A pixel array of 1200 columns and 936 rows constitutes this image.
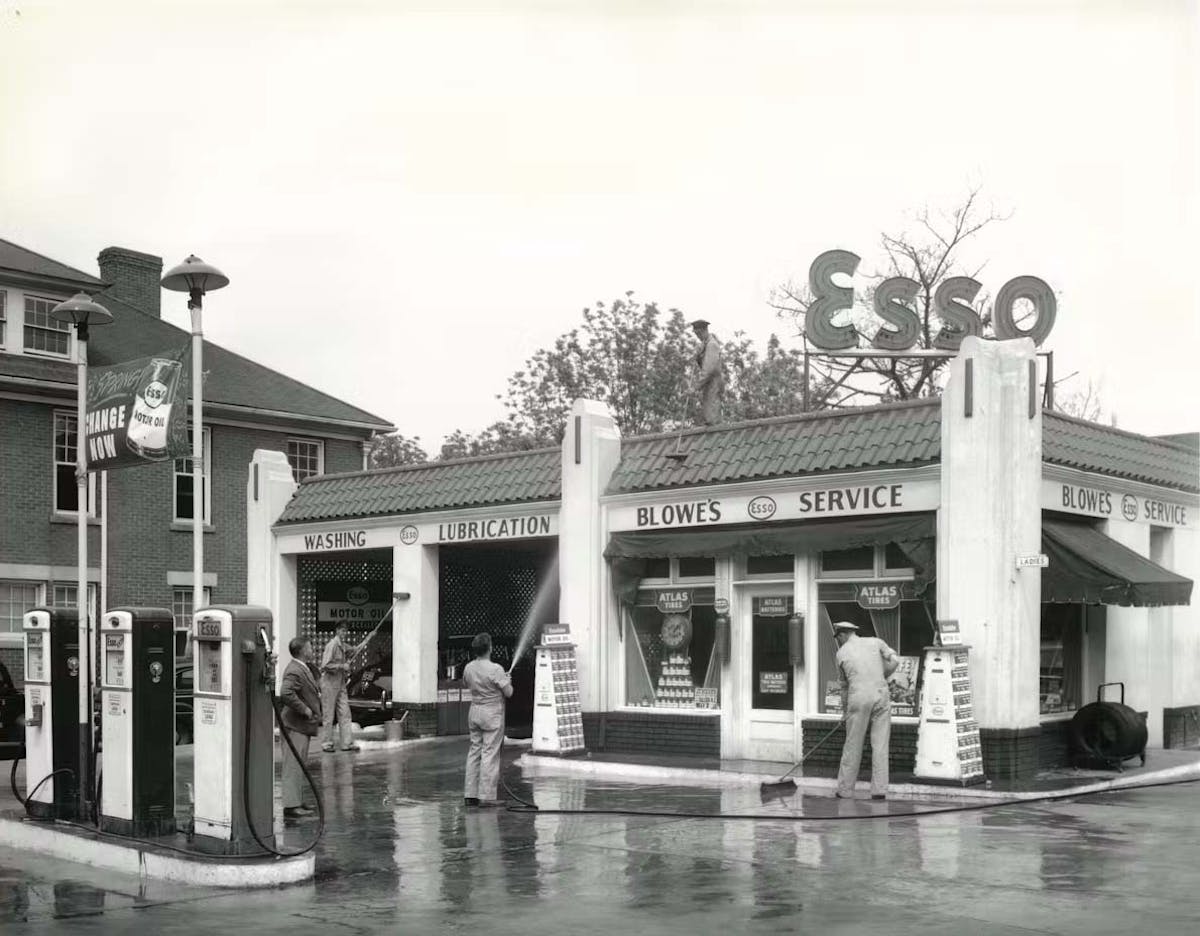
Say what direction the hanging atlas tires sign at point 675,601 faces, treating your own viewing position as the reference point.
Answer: facing the viewer

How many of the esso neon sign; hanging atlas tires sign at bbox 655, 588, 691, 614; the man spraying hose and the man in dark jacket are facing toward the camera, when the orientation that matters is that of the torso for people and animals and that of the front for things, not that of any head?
2

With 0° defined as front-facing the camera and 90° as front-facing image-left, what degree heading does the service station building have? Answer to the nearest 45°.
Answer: approximately 45°

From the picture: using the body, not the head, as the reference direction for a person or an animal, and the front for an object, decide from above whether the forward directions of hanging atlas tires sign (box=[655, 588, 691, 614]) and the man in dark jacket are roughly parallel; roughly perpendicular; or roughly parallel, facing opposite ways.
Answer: roughly perpendicular

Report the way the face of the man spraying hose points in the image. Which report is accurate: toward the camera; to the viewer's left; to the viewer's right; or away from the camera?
away from the camera

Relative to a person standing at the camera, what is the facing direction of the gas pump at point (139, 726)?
facing the viewer and to the left of the viewer
